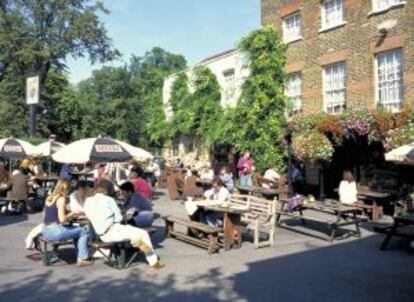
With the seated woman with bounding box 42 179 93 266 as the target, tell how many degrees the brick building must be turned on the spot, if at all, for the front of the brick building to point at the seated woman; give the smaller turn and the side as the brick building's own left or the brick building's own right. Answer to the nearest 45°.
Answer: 0° — it already faces them

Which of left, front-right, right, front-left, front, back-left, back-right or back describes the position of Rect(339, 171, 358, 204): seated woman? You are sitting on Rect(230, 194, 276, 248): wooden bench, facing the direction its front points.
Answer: back

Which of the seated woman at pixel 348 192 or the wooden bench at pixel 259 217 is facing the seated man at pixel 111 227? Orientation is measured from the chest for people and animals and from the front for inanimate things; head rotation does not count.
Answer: the wooden bench

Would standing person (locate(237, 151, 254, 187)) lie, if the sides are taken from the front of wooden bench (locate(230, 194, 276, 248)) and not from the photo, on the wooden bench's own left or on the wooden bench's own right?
on the wooden bench's own right

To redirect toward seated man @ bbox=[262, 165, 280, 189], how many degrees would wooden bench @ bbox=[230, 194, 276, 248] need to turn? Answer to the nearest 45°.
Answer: approximately 135° to its right

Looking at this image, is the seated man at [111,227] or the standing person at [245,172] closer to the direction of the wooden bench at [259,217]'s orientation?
the seated man

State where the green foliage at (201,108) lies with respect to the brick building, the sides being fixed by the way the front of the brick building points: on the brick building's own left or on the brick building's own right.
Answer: on the brick building's own right

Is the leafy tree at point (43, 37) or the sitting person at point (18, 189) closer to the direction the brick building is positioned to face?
the sitting person

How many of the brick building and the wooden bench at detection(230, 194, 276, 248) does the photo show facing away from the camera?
0

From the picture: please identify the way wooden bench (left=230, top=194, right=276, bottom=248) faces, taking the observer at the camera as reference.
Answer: facing the viewer and to the left of the viewer

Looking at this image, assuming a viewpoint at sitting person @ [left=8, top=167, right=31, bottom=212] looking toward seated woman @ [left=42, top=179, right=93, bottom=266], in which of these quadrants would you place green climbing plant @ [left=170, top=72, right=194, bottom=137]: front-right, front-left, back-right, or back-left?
back-left

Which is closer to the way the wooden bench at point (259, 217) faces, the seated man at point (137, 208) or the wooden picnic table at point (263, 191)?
the seated man
